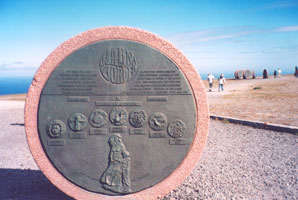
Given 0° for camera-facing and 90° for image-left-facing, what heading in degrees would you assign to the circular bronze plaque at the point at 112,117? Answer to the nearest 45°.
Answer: approximately 0°
